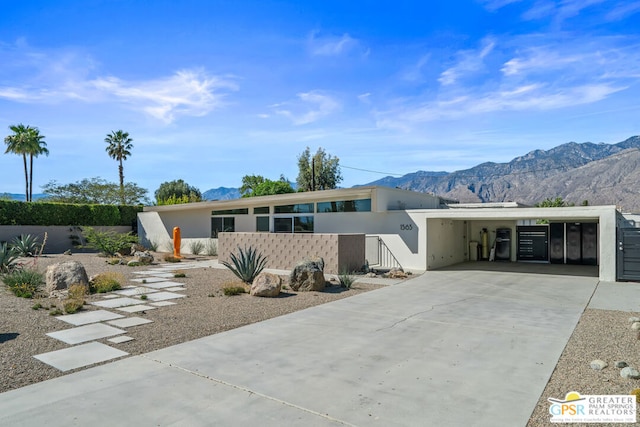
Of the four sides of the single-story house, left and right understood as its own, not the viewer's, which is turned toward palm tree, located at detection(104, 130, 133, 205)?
right

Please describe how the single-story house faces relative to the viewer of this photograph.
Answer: facing the viewer and to the left of the viewer

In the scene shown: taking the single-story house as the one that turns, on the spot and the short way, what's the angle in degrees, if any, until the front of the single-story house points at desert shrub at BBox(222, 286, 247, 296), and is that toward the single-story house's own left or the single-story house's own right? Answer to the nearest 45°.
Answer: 0° — it already faces it

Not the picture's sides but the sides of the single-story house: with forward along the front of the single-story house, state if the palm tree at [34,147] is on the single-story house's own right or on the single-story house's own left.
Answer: on the single-story house's own right

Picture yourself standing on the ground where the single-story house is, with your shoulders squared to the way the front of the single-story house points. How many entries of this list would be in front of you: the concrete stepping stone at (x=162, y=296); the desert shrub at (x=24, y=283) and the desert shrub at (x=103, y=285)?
3

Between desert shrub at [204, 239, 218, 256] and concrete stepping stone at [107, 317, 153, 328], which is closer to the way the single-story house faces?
the concrete stepping stone

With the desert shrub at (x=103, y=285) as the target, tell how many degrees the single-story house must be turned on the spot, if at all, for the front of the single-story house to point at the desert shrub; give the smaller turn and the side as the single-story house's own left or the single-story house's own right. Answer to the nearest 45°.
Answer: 0° — it already faces it

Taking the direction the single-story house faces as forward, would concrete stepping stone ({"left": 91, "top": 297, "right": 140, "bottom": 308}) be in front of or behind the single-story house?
in front

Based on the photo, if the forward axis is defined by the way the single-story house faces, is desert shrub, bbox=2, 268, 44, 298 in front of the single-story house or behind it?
in front

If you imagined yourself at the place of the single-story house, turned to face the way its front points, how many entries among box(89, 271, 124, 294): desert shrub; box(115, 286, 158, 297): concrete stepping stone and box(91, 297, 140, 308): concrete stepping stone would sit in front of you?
3
